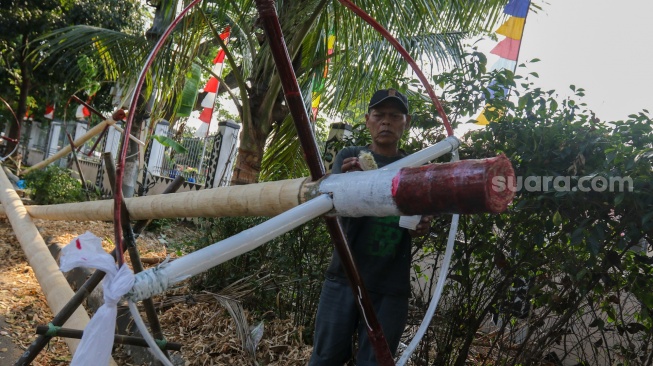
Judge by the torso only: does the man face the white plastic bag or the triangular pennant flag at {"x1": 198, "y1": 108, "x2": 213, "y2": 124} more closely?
the white plastic bag

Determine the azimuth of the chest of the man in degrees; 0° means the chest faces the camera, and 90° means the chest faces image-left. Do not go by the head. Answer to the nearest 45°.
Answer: approximately 0°

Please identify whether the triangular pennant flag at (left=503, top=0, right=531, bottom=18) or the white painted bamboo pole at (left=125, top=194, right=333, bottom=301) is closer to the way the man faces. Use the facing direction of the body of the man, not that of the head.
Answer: the white painted bamboo pole

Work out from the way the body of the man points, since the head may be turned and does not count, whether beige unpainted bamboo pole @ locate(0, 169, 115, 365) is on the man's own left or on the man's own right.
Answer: on the man's own right

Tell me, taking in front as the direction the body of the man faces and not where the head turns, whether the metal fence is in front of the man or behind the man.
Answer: behind

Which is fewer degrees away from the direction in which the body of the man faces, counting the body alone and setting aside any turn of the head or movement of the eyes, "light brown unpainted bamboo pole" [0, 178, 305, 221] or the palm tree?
the light brown unpainted bamboo pole

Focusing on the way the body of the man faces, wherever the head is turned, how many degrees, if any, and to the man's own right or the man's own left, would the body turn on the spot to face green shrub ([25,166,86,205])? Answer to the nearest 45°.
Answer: approximately 135° to the man's own right

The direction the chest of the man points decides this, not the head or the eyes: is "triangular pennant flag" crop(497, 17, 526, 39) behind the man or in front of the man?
behind

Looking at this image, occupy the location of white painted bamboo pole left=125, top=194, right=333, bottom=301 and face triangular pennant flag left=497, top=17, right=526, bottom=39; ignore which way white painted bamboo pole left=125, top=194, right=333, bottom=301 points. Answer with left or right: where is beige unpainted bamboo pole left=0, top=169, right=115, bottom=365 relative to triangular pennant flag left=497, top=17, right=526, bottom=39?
left

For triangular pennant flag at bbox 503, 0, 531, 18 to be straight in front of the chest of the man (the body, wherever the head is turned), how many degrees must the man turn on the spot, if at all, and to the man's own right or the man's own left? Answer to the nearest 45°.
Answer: approximately 180°

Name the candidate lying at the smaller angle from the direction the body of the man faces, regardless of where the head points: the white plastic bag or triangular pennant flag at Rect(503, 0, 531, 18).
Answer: the white plastic bag
